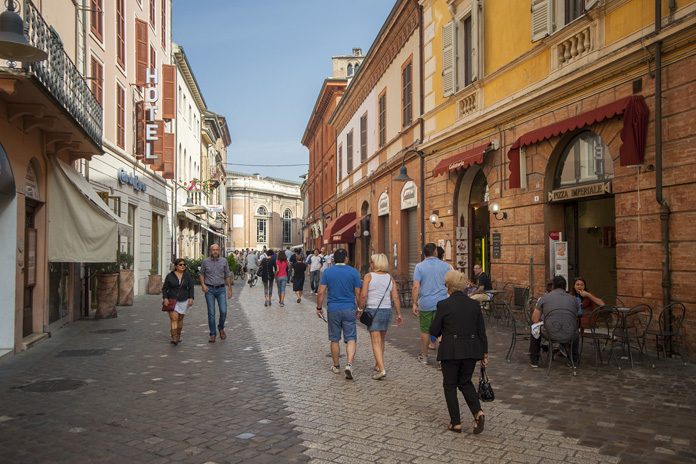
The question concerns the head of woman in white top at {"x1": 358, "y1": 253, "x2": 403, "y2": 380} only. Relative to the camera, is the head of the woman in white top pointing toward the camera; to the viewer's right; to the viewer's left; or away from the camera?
away from the camera

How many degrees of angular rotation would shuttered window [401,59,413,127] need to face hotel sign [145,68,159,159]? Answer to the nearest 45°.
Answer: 0° — it already faces it

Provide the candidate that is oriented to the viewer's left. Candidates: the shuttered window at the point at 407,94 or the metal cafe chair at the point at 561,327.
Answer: the shuttered window

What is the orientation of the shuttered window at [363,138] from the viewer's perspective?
to the viewer's left

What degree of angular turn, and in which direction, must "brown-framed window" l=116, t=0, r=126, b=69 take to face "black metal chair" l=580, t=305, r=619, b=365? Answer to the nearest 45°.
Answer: approximately 45° to its right

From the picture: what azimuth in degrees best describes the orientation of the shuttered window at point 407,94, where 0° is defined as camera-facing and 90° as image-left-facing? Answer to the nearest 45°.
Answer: approximately 90°

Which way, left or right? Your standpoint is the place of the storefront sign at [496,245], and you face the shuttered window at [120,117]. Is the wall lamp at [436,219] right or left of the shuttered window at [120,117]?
right

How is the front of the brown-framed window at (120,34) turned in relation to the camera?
facing to the right of the viewer

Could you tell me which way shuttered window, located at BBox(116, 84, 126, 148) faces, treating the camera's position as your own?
facing to the right of the viewer

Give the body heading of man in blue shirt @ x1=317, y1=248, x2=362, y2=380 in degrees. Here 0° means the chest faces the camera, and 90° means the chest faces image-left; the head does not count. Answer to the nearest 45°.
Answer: approximately 180°

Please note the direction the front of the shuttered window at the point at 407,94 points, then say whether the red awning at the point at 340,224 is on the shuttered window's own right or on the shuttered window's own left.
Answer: on the shuttered window's own right

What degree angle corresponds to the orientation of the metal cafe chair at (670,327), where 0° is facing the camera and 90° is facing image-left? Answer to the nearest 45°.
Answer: approximately 135°

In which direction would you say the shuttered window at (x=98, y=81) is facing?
to the viewer's right

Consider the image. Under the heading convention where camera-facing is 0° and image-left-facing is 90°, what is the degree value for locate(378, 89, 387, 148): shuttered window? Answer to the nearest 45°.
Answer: approximately 90°
